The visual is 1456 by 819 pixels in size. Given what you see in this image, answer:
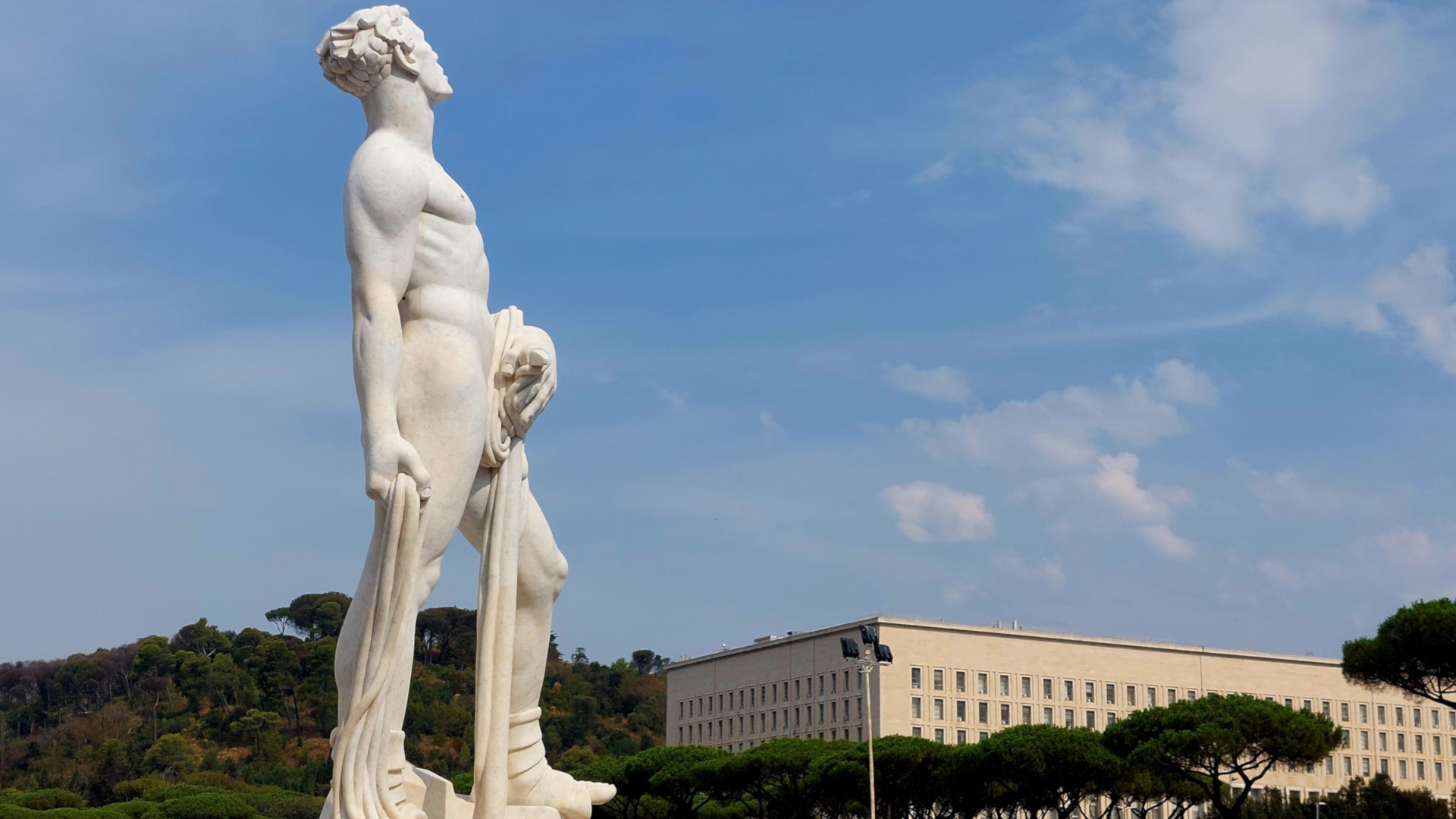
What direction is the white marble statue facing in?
to the viewer's right

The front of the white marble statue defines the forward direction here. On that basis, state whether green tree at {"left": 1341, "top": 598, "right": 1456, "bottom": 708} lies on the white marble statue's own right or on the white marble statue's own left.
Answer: on the white marble statue's own left
